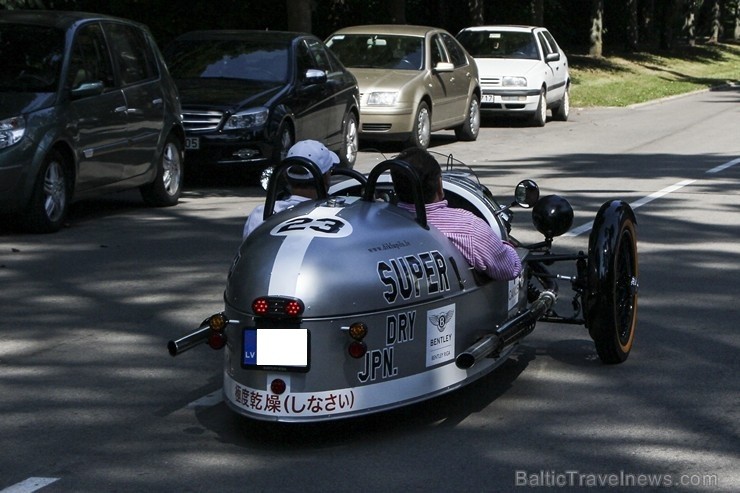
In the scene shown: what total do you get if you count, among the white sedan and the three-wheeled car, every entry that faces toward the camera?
1

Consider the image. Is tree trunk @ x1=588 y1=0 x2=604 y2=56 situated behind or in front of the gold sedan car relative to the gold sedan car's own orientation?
behind

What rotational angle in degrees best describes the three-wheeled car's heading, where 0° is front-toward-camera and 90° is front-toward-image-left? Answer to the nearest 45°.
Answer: approximately 225°

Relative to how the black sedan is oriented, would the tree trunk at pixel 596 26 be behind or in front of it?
behind

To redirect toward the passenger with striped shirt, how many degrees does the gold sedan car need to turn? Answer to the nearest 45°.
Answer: approximately 45° to its left

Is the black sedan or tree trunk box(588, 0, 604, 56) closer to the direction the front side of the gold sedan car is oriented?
the black sedan

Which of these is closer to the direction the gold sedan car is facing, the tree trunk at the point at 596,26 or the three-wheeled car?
the three-wheeled car

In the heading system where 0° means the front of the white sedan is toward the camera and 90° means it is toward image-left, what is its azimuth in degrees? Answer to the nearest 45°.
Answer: approximately 0°

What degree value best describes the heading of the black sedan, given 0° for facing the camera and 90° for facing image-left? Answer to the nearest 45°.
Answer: approximately 45°

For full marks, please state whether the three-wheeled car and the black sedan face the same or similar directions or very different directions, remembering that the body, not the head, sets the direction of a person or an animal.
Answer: very different directions

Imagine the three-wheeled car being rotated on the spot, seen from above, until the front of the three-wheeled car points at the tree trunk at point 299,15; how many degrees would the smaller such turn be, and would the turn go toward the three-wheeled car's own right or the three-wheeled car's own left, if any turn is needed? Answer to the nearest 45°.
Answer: approximately 45° to the three-wheeled car's own left
